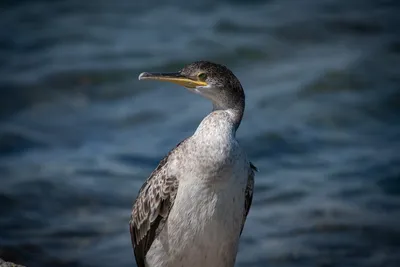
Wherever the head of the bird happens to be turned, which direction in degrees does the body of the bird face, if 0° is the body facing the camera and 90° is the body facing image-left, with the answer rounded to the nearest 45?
approximately 315°
